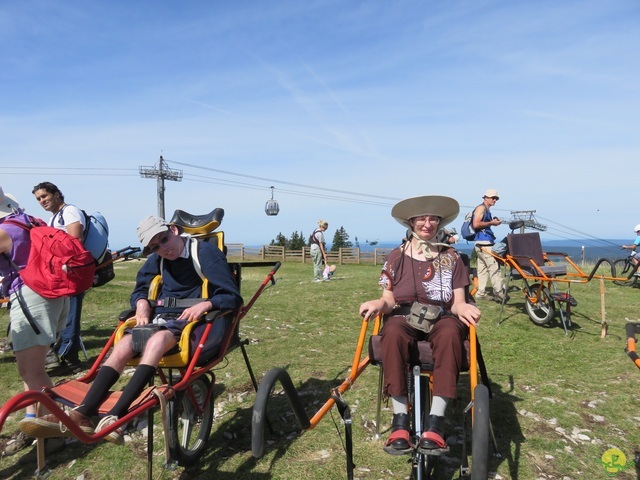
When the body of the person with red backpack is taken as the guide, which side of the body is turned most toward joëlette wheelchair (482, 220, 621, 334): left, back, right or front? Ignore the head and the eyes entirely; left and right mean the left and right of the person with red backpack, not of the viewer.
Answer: back

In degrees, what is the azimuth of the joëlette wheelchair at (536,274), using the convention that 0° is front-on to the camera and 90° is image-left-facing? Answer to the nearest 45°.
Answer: approximately 315°

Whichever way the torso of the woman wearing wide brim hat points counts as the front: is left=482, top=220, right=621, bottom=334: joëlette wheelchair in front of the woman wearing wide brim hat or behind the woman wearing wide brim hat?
behind

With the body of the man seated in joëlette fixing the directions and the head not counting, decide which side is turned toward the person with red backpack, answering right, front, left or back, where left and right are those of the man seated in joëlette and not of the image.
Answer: right

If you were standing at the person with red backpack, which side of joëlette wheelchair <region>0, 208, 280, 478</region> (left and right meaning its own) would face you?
right

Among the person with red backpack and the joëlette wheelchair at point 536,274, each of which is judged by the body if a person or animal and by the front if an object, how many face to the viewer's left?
1

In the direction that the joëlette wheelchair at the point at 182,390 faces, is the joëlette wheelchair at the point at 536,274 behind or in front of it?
behind

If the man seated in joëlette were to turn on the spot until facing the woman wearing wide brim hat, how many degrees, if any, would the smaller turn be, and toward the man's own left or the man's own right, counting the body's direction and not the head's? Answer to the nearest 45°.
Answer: approximately 90° to the man's own left

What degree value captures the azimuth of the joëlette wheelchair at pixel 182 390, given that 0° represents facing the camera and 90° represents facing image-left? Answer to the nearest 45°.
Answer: approximately 45°

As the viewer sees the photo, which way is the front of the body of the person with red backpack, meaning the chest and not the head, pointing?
to the viewer's left

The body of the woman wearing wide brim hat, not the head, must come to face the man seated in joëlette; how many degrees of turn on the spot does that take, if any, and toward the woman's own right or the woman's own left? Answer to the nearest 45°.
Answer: approximately 90° to the woman's own right

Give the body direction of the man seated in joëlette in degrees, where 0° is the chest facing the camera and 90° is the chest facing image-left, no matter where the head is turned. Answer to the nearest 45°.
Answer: approximately 45°
